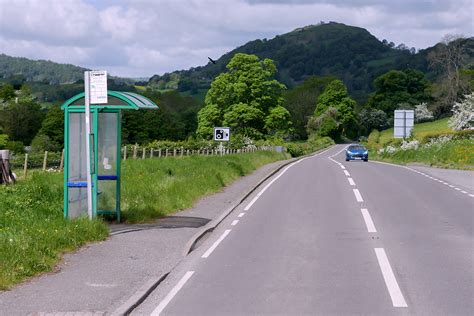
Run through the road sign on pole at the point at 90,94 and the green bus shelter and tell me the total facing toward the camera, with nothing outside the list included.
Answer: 1

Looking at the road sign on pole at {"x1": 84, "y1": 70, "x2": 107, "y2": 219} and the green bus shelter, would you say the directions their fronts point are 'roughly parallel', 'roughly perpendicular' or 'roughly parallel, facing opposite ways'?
roughly perpendicular

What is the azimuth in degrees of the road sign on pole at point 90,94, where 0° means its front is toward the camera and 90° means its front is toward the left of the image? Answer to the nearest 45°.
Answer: approximately 0°

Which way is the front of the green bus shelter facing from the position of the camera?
facing to the right of the viewer
